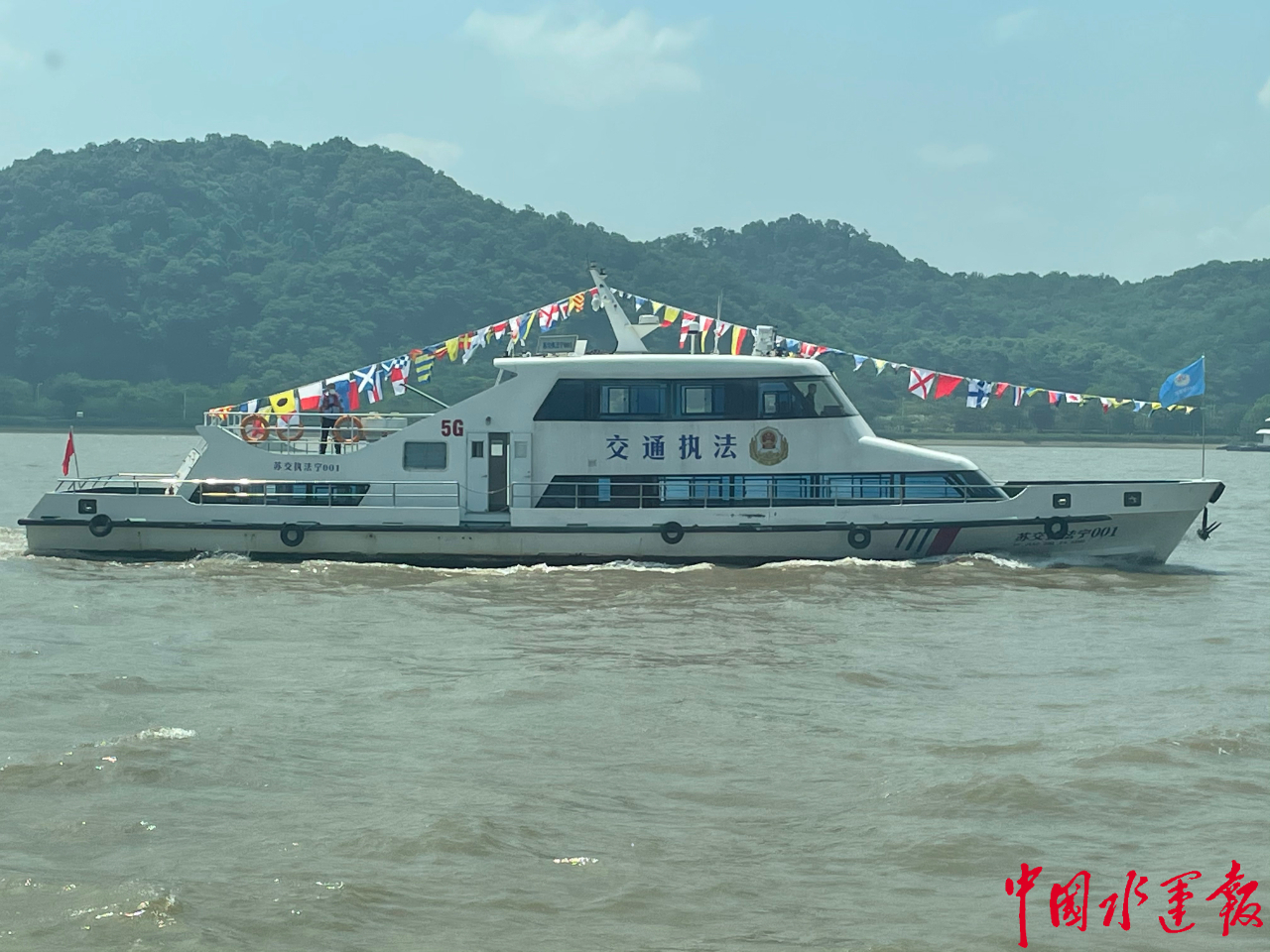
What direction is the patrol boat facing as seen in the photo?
to the viewer's right

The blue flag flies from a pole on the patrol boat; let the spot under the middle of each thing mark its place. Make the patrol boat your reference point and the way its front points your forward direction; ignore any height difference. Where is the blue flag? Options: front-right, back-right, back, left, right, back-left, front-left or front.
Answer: front
